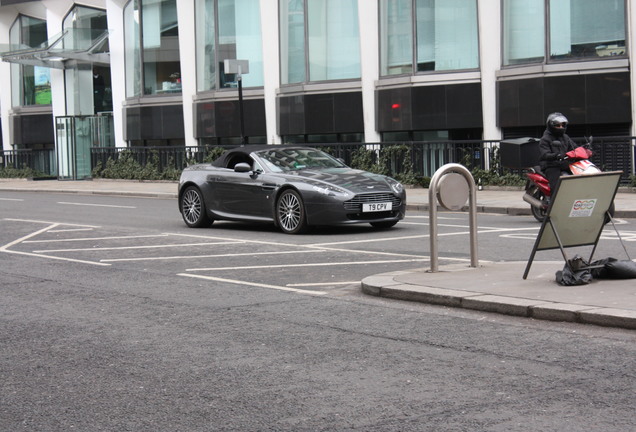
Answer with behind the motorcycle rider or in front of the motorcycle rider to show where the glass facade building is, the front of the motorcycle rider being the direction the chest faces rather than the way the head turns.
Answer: behind

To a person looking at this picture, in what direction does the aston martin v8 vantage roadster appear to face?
facing the viewer and to the right of the viewer

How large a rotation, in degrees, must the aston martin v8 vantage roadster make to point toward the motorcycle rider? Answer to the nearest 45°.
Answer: approximately 45° to its left

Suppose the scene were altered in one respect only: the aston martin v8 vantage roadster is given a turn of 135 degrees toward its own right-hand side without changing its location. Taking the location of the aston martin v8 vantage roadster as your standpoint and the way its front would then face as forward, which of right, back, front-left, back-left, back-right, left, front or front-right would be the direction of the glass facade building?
right

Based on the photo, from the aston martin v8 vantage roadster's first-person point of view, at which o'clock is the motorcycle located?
The motorcycle is roughly at 11 o'clock from the aston martin v8 vantage roadster.
